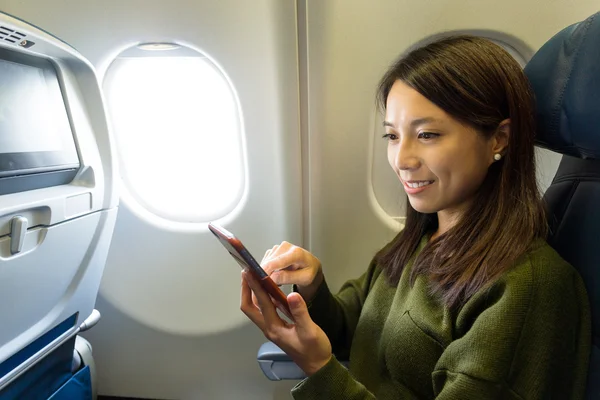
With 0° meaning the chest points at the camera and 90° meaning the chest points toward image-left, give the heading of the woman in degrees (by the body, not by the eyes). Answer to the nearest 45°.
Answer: approximately 45°
